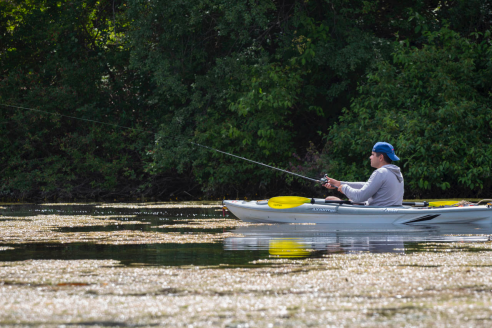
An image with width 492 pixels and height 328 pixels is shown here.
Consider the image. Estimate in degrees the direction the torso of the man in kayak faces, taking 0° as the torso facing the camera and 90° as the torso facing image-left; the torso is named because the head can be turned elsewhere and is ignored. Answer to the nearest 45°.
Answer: approximately 90°

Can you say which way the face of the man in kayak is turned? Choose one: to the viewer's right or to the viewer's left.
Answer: to the viewer's left
